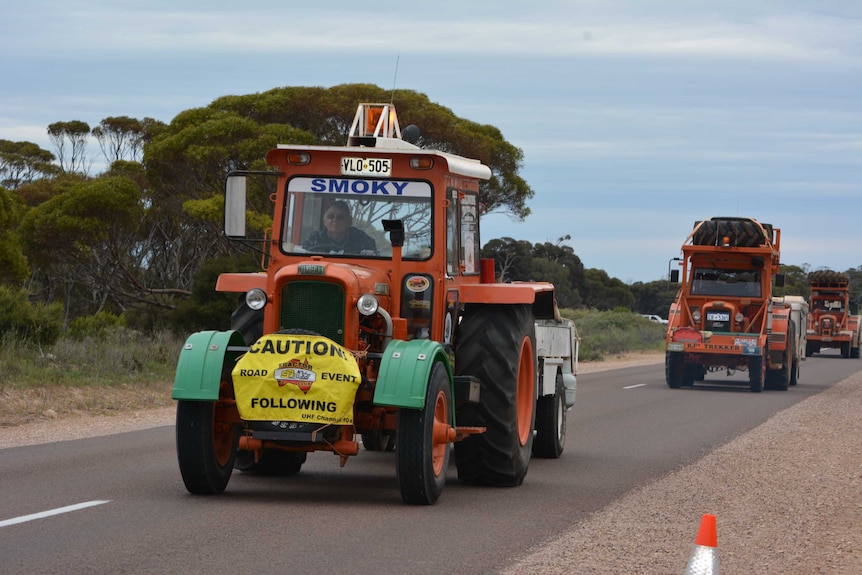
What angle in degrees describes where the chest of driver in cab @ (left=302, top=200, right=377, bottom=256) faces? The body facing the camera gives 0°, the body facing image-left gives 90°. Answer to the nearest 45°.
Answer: approximately 45°

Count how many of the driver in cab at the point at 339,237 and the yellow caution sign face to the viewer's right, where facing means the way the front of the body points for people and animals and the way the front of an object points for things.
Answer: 0

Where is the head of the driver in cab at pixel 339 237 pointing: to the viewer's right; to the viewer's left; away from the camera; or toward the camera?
toward the camera

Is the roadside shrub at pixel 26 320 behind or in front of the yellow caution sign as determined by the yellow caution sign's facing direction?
behind

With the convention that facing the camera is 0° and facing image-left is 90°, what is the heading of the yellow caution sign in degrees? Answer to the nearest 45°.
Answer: approximately 0°

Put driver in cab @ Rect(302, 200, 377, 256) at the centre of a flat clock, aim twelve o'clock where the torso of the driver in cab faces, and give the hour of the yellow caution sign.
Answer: The yellow caution sign is roughly at 11 o'clock from the driver in cab.

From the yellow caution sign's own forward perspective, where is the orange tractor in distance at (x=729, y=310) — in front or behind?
behind

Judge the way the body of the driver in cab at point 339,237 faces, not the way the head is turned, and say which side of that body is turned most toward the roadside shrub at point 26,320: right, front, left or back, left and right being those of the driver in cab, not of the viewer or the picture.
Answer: right

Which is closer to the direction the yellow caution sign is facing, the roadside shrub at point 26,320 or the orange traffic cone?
the orange traffic cone

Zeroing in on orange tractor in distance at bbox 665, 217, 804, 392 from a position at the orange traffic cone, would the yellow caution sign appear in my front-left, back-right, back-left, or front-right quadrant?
front-left

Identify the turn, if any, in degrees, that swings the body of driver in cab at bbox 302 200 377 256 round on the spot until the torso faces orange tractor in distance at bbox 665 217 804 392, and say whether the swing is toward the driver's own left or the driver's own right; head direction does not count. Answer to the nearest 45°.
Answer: approximately 180°
